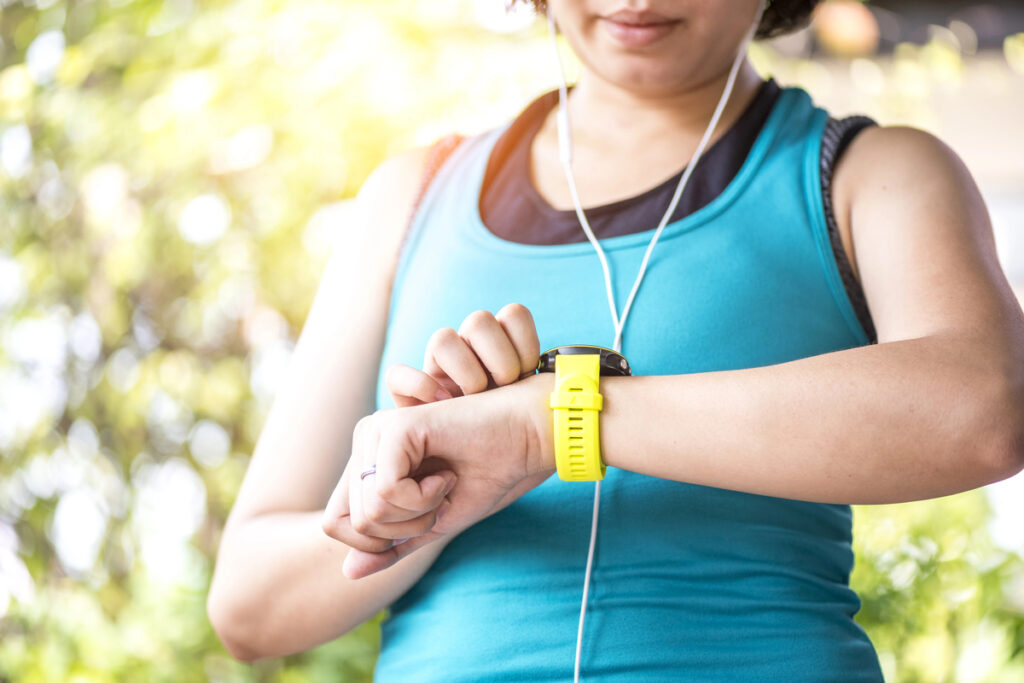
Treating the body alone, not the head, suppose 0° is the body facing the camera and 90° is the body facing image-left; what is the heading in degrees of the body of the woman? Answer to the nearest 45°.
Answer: approximately 0°
